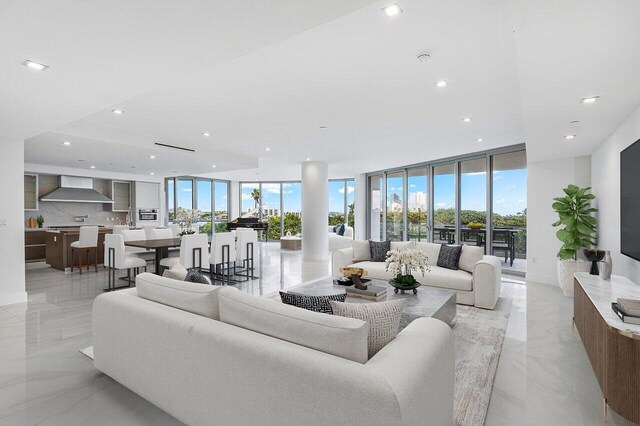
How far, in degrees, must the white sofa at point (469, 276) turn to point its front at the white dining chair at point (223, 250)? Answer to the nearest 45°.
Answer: approximately 45° to its right

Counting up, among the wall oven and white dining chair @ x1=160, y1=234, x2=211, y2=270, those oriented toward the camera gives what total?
1

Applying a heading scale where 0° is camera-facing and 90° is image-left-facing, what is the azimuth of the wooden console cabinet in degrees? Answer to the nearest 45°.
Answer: approximately 45°
